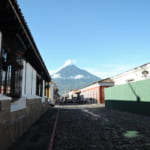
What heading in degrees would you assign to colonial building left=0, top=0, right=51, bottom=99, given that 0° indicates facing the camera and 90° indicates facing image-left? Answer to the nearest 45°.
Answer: approximately 270°
